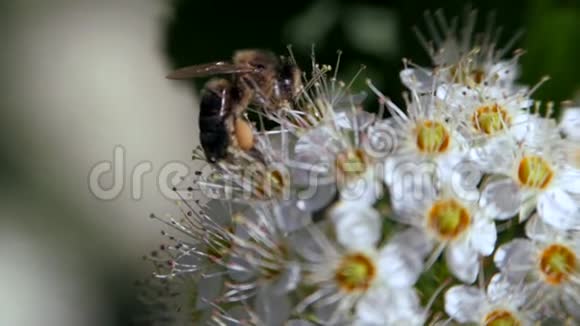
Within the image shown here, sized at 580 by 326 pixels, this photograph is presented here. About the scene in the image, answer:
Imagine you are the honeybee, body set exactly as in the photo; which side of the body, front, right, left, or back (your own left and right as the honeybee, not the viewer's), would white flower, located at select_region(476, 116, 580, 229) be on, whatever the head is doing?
front

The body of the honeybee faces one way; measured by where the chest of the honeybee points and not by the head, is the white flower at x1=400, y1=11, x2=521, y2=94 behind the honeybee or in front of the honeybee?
in front

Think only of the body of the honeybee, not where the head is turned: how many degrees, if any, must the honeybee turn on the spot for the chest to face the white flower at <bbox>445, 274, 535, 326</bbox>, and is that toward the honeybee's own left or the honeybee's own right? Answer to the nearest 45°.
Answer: approximately 45° to the honeybee's own right

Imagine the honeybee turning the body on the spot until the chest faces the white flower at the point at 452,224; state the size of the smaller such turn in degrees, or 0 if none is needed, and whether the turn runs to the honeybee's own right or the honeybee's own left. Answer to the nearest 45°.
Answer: approximately 45° to the honeybee's own right

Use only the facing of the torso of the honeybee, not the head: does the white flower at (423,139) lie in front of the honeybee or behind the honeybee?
in front

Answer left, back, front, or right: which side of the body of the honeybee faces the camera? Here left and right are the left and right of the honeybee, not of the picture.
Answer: right

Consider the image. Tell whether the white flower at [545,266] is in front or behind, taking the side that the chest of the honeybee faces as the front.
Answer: in front
